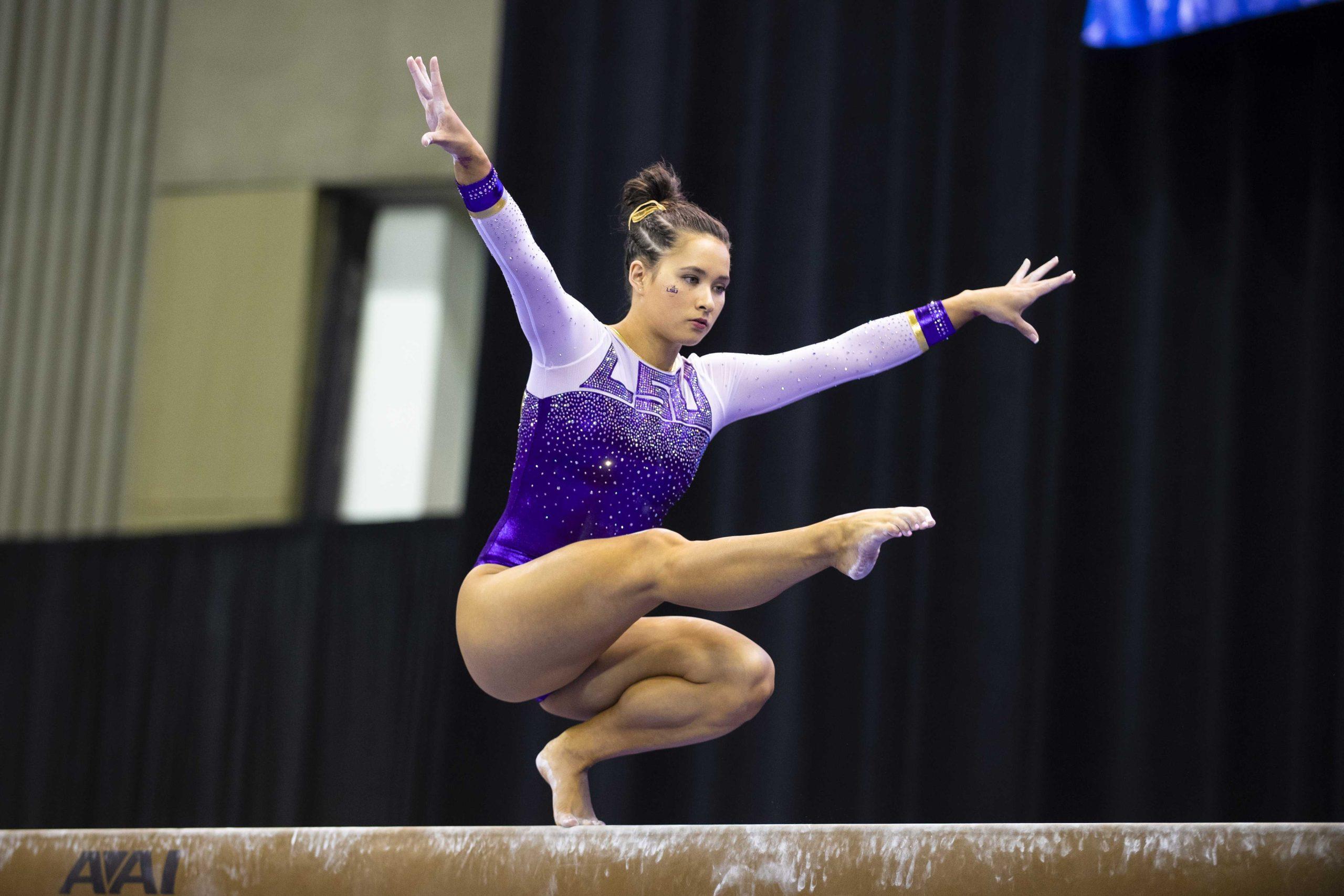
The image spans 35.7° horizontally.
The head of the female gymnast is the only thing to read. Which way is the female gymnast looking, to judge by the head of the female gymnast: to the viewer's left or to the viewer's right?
to the viewer's right

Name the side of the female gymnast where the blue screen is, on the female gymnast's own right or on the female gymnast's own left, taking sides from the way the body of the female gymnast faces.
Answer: on the female gymnast's own left
